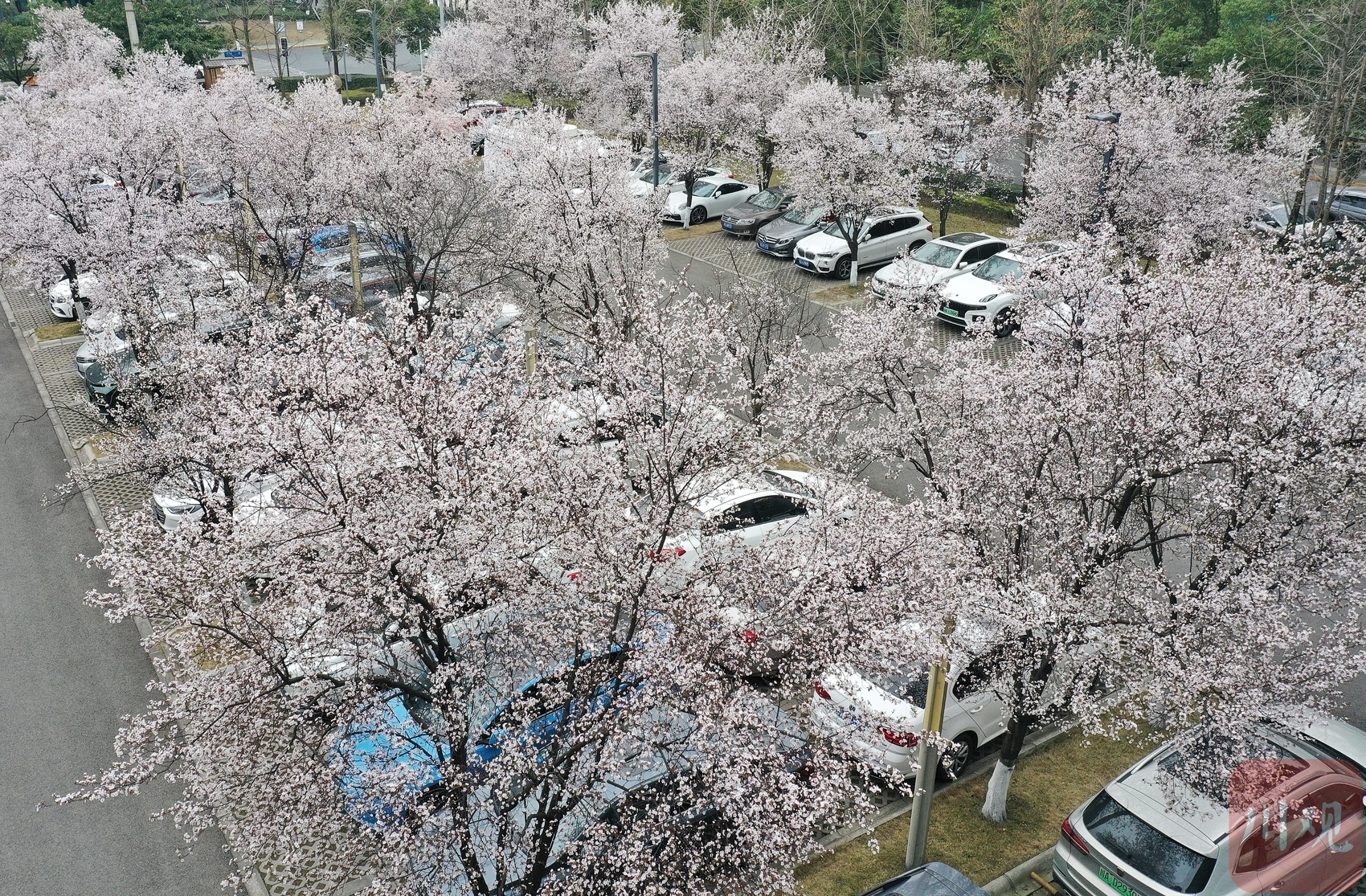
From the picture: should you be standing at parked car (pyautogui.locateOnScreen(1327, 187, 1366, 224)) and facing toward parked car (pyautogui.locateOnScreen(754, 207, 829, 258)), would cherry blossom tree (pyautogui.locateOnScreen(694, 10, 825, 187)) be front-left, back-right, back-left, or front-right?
front-right

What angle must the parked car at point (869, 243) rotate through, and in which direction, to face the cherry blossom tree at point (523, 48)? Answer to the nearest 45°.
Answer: approximately 90° to its right

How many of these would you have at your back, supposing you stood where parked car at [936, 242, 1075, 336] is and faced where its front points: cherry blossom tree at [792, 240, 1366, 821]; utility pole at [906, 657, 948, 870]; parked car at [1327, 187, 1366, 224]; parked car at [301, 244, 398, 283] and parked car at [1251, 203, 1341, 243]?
2

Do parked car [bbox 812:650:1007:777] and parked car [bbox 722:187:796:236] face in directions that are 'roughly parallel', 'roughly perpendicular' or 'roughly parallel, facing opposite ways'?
roughly parallel, facing opposite ways

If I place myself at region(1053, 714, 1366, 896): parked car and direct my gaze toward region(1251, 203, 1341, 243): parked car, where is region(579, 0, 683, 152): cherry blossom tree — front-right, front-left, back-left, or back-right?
front-left

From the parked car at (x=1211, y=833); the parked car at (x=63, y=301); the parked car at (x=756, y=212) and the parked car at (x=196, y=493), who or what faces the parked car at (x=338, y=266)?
the parked car at (x=756, y=212)

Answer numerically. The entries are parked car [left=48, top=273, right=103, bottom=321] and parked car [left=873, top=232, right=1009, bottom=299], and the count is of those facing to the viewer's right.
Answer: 0

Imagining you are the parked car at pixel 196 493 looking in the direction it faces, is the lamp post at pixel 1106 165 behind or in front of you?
behind

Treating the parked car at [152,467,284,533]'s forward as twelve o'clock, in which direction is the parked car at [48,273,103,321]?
the parked car at [48,273,103,321] is roughly at 4 o'clock from the parked car at [152,467,284,533].

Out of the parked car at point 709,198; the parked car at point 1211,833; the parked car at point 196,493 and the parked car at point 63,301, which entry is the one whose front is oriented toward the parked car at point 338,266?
the parked car at point 709,198

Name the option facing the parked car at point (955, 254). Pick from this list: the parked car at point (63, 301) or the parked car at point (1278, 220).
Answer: the parked car at point (1278, 220)

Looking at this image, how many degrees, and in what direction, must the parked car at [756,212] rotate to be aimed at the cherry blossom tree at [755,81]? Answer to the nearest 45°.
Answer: approximately 135° to its right

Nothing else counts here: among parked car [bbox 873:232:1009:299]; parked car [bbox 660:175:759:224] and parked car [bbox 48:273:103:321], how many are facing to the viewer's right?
0

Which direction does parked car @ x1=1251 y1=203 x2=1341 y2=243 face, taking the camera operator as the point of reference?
facing the viewer and to the left of the viewer
